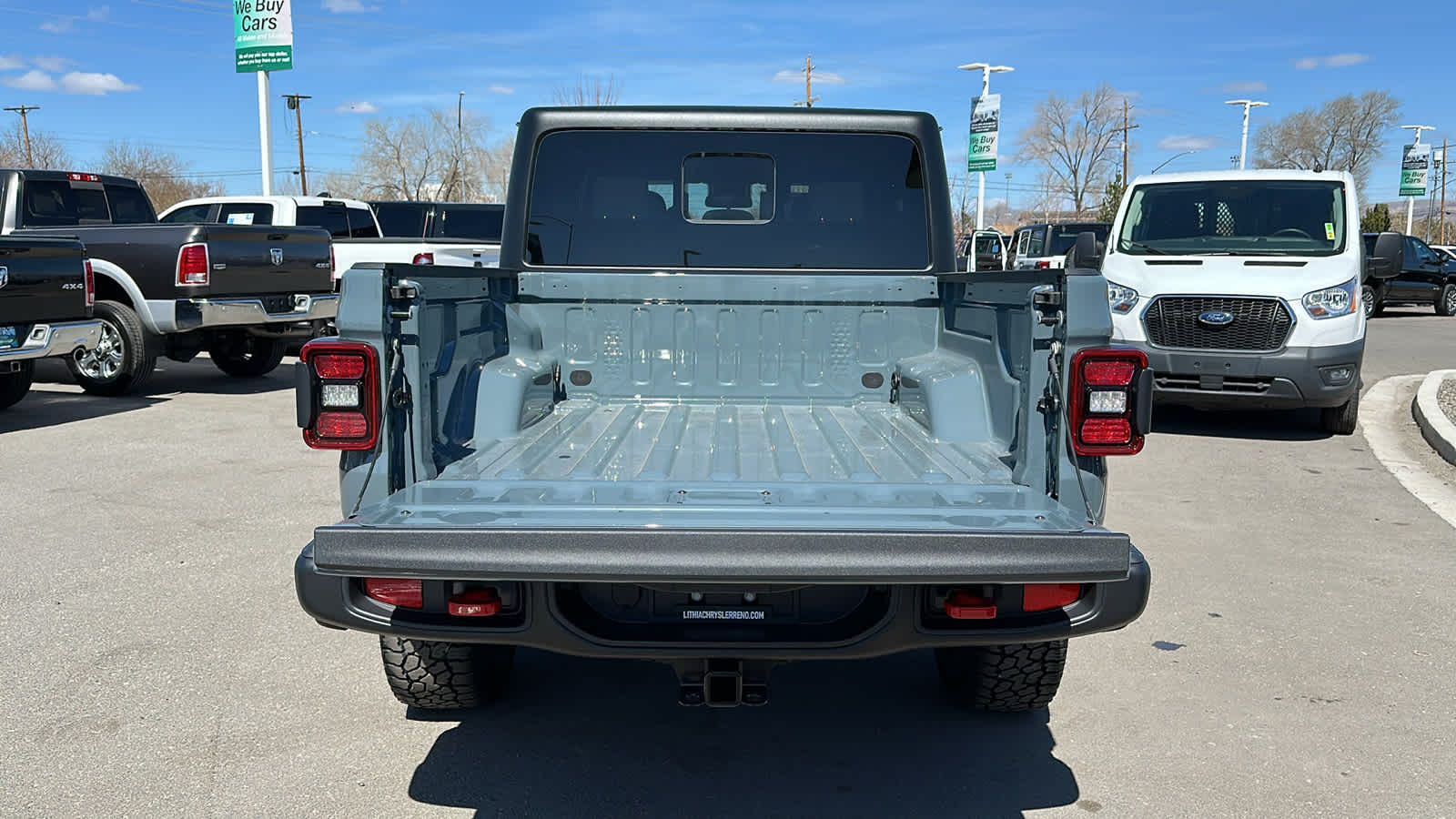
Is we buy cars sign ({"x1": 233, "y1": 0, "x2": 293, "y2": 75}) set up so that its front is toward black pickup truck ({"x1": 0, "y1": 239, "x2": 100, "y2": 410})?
yes

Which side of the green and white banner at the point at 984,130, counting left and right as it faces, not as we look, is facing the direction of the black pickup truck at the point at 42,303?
front

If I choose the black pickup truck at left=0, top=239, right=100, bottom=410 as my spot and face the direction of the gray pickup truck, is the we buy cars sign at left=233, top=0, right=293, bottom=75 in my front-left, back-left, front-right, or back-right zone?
back-left

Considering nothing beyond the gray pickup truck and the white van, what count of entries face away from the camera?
1

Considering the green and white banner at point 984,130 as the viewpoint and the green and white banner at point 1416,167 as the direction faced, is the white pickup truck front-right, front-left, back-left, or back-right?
back-right

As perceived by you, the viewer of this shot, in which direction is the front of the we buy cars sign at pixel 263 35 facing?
facing the viewer

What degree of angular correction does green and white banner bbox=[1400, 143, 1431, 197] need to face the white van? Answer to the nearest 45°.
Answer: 0° — it already faces it

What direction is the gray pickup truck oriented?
away from the camera

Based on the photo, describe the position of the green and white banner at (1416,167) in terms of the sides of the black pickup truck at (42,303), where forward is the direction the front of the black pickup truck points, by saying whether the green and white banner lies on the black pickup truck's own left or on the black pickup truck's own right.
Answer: on the black pickup truck's own right

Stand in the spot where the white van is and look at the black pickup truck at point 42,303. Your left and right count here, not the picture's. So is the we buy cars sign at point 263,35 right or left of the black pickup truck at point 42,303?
right

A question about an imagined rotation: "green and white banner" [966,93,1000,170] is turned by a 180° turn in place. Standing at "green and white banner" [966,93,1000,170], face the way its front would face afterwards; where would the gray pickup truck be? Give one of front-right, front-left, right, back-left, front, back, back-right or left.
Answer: back

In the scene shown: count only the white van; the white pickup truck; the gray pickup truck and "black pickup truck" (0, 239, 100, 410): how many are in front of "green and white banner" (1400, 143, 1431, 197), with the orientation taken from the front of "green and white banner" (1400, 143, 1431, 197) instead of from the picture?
4

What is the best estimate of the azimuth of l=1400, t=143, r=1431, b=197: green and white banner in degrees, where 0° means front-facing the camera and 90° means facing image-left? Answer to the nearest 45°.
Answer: approximately 0°
